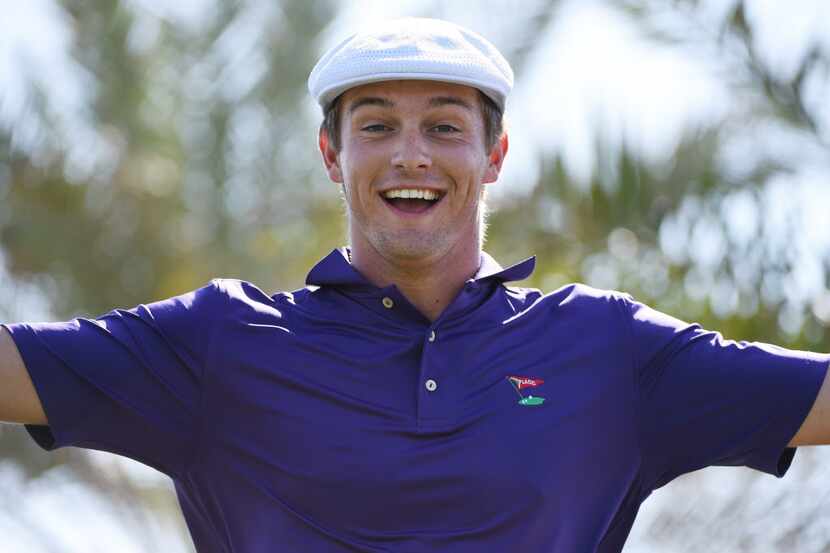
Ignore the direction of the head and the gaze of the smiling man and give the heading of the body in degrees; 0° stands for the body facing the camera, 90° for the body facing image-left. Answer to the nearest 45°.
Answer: approximately 0°

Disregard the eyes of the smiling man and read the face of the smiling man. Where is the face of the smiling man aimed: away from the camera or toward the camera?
toward the camera
